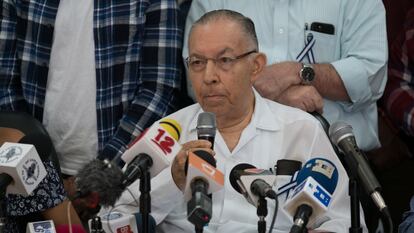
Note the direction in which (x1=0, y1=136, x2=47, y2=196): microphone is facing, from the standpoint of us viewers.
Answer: facing away from the viewer and to the right of the viewer

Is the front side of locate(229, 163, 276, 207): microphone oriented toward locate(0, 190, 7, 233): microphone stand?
no

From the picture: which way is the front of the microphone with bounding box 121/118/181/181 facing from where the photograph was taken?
facing away from the viewer and to the right of the viewer

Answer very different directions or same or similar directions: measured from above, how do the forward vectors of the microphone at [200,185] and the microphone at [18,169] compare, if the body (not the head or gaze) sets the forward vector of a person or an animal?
same or similar directions

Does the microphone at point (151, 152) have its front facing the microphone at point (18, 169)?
no

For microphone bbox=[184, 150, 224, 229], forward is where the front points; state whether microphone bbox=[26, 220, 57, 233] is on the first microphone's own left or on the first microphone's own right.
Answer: on the first microphone's own left

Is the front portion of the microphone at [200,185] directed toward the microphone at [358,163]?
no

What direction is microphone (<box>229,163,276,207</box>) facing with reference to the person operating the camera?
facing away from the viewer and to the left of the viewer

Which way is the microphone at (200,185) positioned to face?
away from the camera
